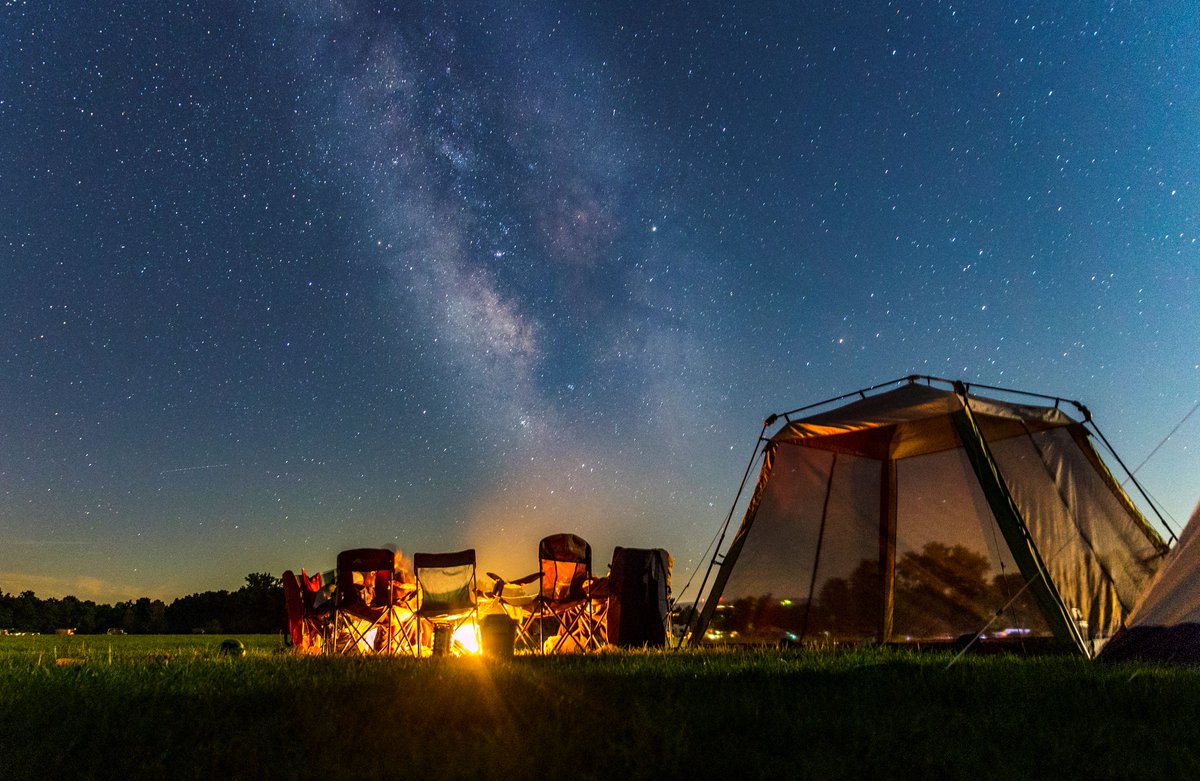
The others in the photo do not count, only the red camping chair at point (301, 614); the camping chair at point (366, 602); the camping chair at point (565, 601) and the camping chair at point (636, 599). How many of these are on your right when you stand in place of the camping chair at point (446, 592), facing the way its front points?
2

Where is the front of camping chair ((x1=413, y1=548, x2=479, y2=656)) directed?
away from the camera

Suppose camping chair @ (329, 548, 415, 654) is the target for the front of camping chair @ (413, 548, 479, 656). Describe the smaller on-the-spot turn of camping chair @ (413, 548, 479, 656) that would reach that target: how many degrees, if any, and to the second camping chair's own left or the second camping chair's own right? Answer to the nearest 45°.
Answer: approximately 90° to the second camping chair's own left

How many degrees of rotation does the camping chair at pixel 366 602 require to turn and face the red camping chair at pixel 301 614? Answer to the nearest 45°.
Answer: approximately 90° to its left

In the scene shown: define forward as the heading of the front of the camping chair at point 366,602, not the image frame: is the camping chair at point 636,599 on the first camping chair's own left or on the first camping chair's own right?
on the first camping chair's own right

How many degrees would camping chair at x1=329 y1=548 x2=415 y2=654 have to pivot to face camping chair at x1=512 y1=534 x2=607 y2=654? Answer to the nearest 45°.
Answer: approximately 45° to its right

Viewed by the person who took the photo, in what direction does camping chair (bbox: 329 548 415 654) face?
facing away from the viewer and to the right of the viewer

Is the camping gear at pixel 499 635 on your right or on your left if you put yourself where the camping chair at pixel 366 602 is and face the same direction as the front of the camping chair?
on your right

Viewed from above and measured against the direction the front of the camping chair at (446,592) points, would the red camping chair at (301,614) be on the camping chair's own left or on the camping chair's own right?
on the camping chair's own left

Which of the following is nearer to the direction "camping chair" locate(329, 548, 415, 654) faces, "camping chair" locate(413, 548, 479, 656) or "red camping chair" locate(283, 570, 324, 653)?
the camping chair

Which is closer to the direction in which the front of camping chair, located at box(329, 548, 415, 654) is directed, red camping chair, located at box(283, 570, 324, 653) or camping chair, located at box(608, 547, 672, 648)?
the camping chair
